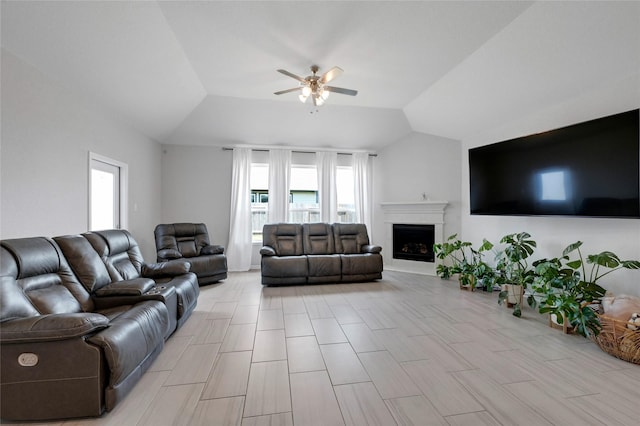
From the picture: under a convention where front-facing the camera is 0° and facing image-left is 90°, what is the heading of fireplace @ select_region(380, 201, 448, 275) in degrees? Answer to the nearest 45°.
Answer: approximately 45°

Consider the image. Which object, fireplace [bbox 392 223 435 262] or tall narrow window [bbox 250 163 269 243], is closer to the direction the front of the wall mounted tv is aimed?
the tall narrow window

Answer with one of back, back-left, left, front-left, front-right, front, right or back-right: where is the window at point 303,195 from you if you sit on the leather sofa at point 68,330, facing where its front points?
left

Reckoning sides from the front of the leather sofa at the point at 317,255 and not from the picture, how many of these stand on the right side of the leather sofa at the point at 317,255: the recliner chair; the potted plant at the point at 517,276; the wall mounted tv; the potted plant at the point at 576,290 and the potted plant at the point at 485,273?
1

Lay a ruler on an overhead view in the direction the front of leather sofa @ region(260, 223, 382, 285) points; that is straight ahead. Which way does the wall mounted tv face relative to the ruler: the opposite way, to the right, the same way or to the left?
to the right

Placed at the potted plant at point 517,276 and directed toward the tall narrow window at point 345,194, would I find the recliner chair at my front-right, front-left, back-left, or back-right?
front-left

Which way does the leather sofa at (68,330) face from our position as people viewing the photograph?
facing the viewer and to the right of the viewer

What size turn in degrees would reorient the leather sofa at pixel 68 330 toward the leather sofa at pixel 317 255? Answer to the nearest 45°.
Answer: approximately 90° to its left

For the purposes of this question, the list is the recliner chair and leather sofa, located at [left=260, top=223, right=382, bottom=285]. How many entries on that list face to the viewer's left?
0

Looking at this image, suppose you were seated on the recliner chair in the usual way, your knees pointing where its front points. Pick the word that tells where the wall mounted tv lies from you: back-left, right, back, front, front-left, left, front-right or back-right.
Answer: front

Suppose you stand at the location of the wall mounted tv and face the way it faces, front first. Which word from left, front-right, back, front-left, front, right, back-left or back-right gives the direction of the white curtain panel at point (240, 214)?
front-right

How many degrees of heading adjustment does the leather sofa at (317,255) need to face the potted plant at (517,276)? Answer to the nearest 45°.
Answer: approximately 45° to its left

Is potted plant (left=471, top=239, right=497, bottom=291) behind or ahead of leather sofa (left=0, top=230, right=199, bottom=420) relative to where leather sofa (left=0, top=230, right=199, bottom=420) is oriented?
ahead

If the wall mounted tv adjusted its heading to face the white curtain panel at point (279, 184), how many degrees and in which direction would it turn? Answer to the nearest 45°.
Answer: approximately 45° to its right

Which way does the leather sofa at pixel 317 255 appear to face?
toward the camera

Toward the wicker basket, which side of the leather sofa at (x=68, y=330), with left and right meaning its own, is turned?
front

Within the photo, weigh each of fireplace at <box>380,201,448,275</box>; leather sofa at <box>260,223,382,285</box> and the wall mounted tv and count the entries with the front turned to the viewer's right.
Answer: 0

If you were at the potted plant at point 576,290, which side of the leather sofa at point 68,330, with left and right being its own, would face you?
front
